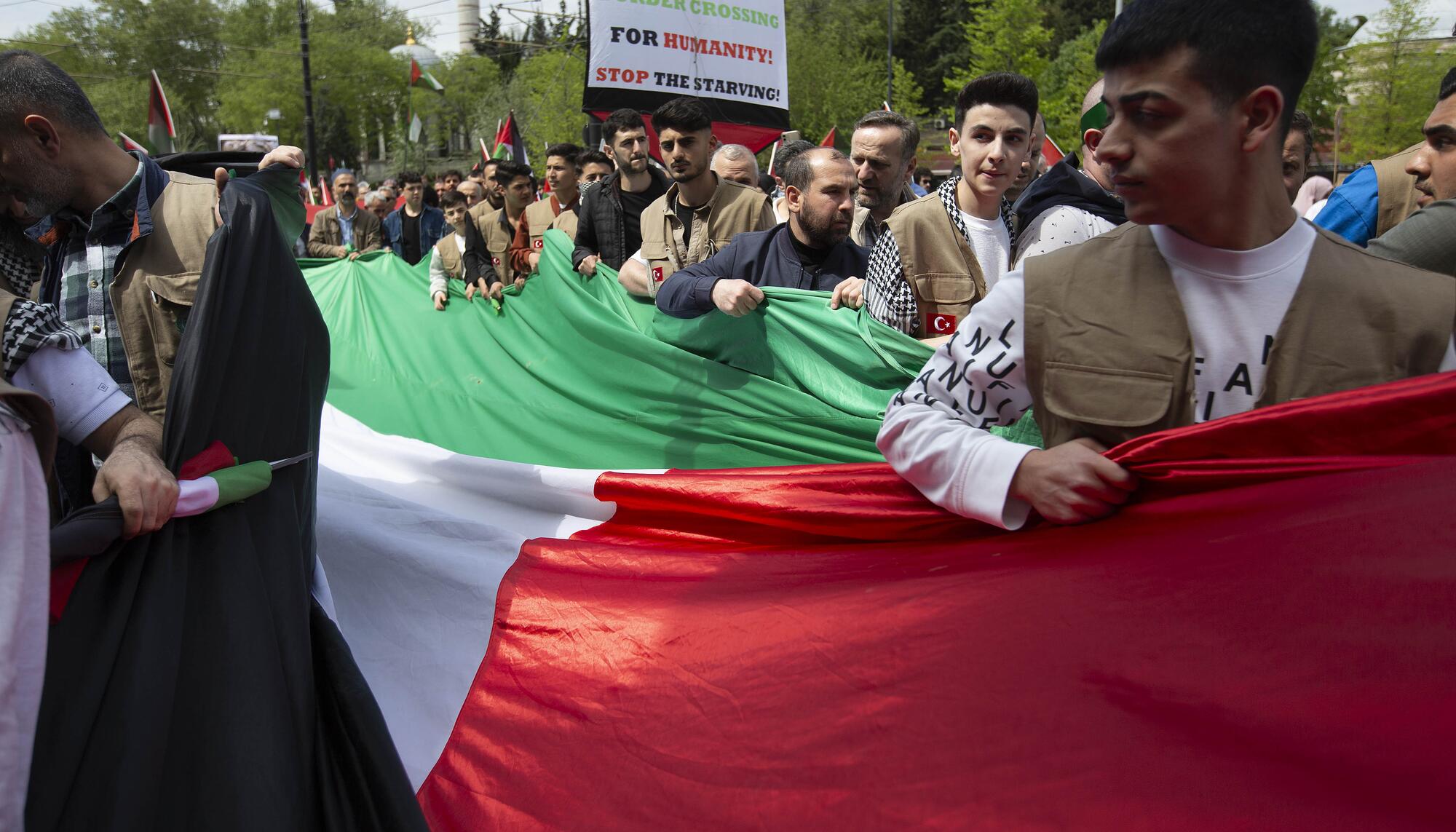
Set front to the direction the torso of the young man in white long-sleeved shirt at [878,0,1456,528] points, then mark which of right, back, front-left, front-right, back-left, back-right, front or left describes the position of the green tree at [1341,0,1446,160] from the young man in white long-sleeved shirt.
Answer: back

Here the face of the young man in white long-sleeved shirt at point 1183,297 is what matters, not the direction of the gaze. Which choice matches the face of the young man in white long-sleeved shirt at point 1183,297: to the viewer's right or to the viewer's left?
to the viewer's left

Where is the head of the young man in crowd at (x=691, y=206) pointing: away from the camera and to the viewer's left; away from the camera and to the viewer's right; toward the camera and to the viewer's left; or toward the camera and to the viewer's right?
toward the camera and to the viewer's left

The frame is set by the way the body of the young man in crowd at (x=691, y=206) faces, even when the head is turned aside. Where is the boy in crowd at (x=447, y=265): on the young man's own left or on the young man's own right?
on the young man's own right

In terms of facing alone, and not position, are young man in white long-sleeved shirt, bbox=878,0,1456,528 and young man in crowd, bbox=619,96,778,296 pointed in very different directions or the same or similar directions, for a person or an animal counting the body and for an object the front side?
same or similar directions

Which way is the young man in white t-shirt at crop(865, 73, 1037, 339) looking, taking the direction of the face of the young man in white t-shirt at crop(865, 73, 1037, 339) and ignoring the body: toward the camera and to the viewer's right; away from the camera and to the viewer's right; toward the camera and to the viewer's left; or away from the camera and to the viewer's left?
toward the camera and to the viewer's right

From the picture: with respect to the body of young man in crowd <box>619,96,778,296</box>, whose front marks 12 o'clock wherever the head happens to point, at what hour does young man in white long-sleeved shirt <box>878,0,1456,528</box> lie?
The young man in white long-sleeved shirt is roughly at 10 o'clock from the young man in crowd.

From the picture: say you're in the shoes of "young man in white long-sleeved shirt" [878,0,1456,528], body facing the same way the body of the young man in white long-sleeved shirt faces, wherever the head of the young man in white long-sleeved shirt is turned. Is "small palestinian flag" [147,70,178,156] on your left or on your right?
on your right

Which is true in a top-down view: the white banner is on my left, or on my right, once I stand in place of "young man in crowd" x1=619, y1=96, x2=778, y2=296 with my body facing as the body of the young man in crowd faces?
on my right

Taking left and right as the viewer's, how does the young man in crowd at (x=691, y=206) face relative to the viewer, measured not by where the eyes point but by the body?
facing the viewer and to the left of the viewer

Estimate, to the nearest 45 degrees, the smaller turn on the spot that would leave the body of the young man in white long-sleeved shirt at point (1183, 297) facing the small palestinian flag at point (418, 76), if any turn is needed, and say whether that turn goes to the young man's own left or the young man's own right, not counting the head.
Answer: approximately 135° to the young man's own right

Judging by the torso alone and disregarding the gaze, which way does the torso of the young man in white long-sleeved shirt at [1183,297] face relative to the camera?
toward the camera

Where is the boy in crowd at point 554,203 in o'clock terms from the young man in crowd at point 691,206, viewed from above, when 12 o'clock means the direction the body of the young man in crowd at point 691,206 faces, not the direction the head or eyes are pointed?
the boy in crowd at point 554,203 is roughly at 4 o'clock from the young man in crowd at point 691,206.

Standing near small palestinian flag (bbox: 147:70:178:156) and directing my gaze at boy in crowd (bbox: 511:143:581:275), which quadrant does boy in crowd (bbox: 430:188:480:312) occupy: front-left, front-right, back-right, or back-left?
front-right

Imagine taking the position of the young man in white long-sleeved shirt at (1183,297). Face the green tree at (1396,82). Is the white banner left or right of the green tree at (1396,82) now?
left

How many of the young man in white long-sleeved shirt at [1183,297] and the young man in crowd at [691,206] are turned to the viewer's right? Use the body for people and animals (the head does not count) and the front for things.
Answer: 0

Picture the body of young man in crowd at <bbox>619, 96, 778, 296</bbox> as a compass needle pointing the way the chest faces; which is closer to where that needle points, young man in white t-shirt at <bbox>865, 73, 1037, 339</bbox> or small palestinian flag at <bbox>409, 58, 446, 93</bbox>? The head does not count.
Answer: the young man in white t-shirt

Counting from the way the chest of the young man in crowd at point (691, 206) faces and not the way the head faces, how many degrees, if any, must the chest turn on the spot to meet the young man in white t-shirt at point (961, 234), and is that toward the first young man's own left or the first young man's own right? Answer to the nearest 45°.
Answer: approximately 90° to the first young man's own left
